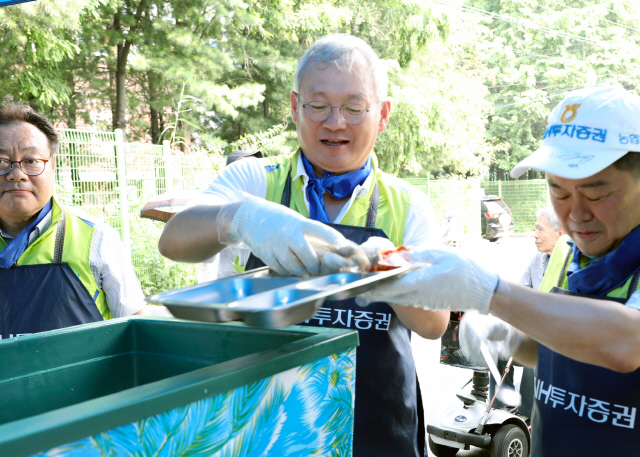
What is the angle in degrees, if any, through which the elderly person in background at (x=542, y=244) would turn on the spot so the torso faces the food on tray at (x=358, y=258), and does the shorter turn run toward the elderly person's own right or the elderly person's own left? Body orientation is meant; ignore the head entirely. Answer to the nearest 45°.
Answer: approximately 45° to the elderly person's own left

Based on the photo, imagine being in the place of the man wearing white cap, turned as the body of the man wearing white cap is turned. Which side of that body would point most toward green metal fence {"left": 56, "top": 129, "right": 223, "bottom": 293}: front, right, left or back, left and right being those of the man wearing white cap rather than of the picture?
right

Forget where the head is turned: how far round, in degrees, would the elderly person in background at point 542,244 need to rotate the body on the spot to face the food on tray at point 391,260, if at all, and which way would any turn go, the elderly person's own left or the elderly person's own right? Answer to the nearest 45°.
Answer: approximately 45° to the elderly person's own left

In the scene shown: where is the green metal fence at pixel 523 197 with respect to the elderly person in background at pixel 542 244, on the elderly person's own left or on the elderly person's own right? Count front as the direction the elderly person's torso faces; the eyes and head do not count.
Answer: on the elderly person's own right

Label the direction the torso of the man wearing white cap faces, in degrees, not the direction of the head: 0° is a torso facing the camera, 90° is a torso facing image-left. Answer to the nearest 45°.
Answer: approximately 45°

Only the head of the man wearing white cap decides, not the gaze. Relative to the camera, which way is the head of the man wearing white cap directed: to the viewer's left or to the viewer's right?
to the viewer's left

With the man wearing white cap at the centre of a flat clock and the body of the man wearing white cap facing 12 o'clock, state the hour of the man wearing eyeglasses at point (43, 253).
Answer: The man wearing eyeglasses is roughly at 2 o'clock from the man wearing white cap.

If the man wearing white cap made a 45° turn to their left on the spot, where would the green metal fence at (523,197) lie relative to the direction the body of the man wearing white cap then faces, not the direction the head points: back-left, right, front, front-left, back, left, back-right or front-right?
back

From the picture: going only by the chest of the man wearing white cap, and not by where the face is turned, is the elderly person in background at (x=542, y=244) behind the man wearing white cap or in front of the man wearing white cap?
behind
